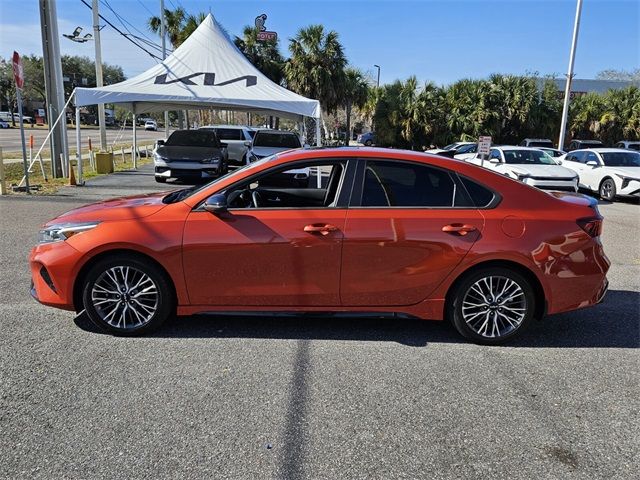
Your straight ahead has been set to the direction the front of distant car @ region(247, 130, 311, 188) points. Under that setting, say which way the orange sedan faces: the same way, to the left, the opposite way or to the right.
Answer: to the right

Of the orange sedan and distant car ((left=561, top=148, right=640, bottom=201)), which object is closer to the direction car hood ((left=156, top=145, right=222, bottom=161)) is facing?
the orange sedan

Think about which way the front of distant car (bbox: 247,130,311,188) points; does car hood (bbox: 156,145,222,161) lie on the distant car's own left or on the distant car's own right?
on the distant car's own right

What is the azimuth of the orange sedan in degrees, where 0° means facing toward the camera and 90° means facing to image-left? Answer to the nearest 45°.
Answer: approximately 90°

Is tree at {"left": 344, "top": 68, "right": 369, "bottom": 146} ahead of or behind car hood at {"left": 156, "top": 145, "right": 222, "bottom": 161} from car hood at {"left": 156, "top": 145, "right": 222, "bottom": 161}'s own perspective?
behind

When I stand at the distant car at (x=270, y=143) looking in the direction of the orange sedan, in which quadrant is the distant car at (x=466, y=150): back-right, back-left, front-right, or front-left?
back-left

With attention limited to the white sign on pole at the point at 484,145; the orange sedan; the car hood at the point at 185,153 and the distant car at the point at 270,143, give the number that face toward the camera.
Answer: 3

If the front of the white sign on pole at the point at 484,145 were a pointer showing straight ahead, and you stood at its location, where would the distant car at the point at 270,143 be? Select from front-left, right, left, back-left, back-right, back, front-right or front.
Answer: right

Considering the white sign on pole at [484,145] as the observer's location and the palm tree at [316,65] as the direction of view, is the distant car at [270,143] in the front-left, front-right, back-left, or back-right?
front-left

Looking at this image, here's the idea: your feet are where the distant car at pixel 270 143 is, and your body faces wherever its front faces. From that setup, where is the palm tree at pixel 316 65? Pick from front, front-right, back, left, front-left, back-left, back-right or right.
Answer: back

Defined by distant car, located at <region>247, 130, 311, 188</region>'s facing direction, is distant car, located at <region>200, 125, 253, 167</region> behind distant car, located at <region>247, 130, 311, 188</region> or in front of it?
behind

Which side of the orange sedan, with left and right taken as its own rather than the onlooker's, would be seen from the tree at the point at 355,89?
right

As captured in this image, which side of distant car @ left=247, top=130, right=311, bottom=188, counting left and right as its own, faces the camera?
front

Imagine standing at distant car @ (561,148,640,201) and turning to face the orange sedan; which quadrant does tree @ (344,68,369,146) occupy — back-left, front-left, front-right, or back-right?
back-right

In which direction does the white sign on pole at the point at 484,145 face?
toward the camera

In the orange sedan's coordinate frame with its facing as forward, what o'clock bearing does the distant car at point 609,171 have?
The distant car is roughly at 4 o'clock from the orange sedan.
